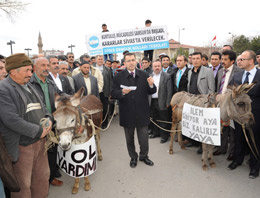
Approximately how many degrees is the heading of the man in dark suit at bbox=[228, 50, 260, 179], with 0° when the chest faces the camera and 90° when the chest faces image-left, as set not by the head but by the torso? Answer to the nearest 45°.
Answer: approximately 45°

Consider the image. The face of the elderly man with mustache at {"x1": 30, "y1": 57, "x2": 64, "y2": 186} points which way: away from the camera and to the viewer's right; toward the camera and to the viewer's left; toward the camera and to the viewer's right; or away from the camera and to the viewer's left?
toward the camera and to the viewer's right

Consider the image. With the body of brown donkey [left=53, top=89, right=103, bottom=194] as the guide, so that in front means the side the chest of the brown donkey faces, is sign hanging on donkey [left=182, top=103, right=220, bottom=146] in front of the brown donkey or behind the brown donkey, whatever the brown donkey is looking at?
behind

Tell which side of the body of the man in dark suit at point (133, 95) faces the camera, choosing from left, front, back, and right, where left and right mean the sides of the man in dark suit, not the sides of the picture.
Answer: front

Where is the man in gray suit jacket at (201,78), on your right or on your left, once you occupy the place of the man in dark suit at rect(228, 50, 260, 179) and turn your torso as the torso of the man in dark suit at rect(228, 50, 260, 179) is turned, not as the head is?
on your right

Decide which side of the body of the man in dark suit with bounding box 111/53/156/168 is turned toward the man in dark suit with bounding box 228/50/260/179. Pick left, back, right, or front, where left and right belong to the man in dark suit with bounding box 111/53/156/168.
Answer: left

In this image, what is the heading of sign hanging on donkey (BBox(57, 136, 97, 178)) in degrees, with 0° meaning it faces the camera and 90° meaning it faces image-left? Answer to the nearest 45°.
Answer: approximately 0°

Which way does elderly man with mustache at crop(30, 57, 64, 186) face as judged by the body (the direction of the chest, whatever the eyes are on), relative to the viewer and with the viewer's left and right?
facing the viewer and to the right of the viewer

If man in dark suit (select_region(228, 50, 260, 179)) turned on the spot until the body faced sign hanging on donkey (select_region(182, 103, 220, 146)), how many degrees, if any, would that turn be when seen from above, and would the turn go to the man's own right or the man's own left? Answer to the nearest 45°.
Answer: approximately 45° to the man's own right

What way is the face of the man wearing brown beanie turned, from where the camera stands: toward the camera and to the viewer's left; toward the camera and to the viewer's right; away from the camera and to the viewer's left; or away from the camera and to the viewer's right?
toward the camera and to the viewer's right

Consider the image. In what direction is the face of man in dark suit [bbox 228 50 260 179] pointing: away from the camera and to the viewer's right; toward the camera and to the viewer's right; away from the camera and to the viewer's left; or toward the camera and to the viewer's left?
toward the camera and to the viewer's left

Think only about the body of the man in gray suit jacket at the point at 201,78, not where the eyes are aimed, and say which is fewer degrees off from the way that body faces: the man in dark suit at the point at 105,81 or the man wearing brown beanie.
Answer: the man wearing brown beanie

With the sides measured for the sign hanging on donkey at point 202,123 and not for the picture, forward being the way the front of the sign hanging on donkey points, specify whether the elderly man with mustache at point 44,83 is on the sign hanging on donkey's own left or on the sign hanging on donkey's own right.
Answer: on the sign hanging on donkey's own right
